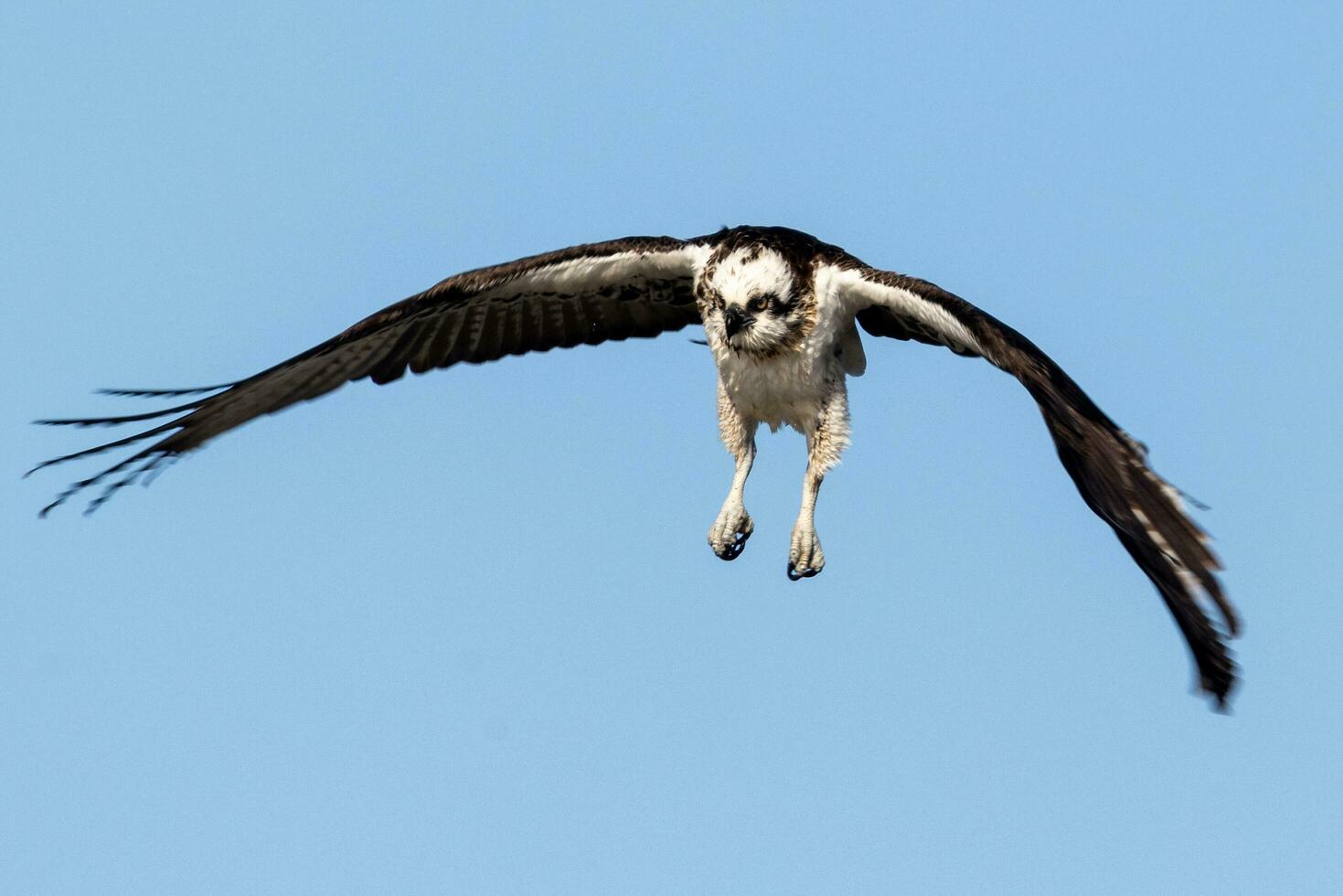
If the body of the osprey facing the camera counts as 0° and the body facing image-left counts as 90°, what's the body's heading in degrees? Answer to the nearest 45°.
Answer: approximately 0°
